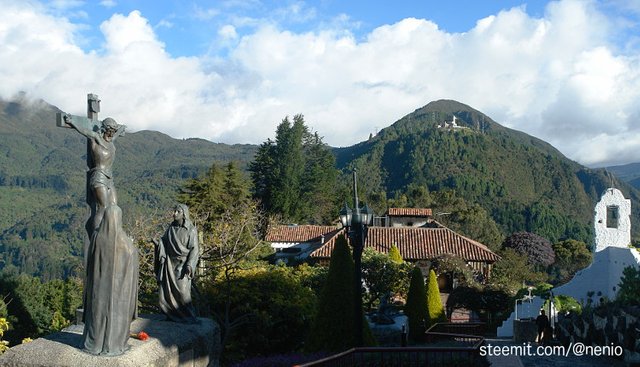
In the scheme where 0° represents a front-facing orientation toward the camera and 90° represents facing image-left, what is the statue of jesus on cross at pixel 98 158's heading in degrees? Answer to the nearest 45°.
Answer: approximately 315°

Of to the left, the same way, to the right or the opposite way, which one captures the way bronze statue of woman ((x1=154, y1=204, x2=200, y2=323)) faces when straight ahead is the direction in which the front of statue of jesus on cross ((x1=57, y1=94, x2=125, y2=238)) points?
to the right

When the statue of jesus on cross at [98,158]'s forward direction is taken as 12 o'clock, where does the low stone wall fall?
The low stone wall is roughly at 10 o'clock from the statue of jesus on cross.

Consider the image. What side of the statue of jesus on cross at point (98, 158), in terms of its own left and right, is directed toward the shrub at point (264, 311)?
left

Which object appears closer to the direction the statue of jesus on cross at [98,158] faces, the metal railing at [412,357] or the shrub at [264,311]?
the metal railing

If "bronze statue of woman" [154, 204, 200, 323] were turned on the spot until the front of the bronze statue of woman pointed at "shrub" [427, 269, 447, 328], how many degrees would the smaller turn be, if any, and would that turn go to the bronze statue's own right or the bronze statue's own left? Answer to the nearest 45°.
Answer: approximately 180°

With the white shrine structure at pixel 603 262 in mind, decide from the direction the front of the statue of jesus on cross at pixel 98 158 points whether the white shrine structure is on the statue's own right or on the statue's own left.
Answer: on the statue's own left
